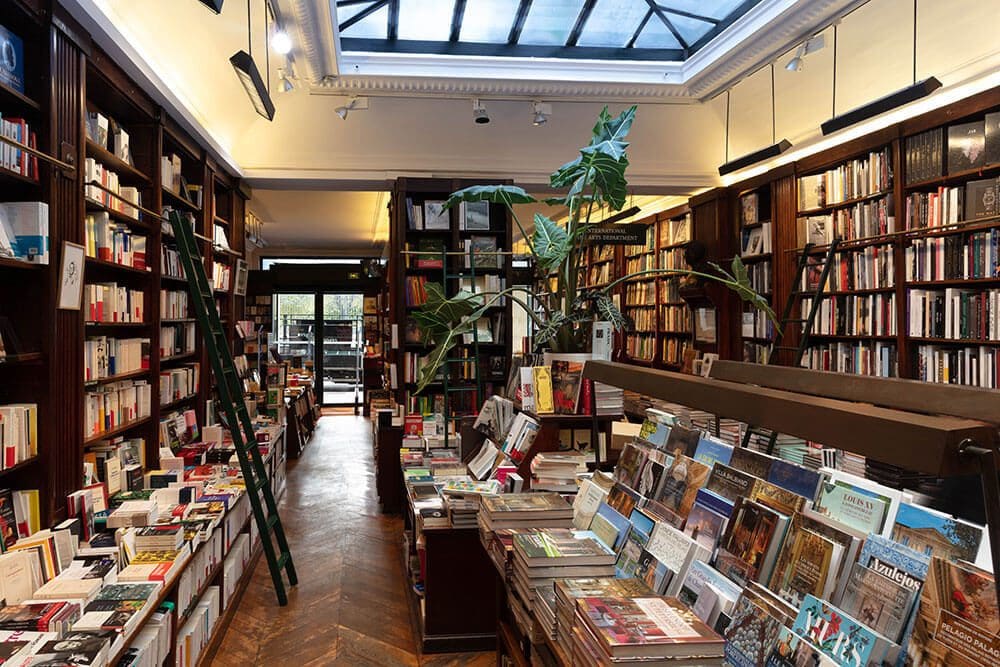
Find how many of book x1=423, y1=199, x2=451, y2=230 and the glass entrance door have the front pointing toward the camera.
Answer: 2

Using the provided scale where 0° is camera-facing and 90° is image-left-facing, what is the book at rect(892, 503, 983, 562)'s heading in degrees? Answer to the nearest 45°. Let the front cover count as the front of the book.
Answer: approximately 45°

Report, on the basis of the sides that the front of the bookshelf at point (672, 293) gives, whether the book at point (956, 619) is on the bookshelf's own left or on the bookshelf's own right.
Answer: on the bookshelf's own left

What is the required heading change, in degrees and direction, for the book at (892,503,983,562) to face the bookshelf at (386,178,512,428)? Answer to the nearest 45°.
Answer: approximately 90° to its right

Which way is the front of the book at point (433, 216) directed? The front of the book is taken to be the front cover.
toward the camera

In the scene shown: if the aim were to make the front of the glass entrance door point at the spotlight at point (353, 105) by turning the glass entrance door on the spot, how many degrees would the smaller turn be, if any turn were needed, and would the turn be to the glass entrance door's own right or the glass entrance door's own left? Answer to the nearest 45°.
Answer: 0° — it already faces it

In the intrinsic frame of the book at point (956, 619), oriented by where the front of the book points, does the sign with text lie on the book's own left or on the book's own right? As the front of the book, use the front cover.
on the book's own right

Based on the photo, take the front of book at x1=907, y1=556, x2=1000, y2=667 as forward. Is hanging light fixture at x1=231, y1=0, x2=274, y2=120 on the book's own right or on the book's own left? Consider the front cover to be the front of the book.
on the book's own right

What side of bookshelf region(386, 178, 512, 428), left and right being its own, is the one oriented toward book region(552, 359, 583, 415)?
front

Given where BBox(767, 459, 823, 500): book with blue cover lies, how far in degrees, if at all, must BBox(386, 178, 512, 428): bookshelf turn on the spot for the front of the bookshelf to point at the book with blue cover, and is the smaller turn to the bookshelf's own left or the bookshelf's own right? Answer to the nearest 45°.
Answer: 0° — it already faces it

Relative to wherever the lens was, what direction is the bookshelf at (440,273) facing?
facing the viewer

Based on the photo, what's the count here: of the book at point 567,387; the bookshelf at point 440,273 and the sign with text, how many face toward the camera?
3

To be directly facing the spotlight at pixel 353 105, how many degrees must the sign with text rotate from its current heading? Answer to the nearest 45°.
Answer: approximately 90° to its right
